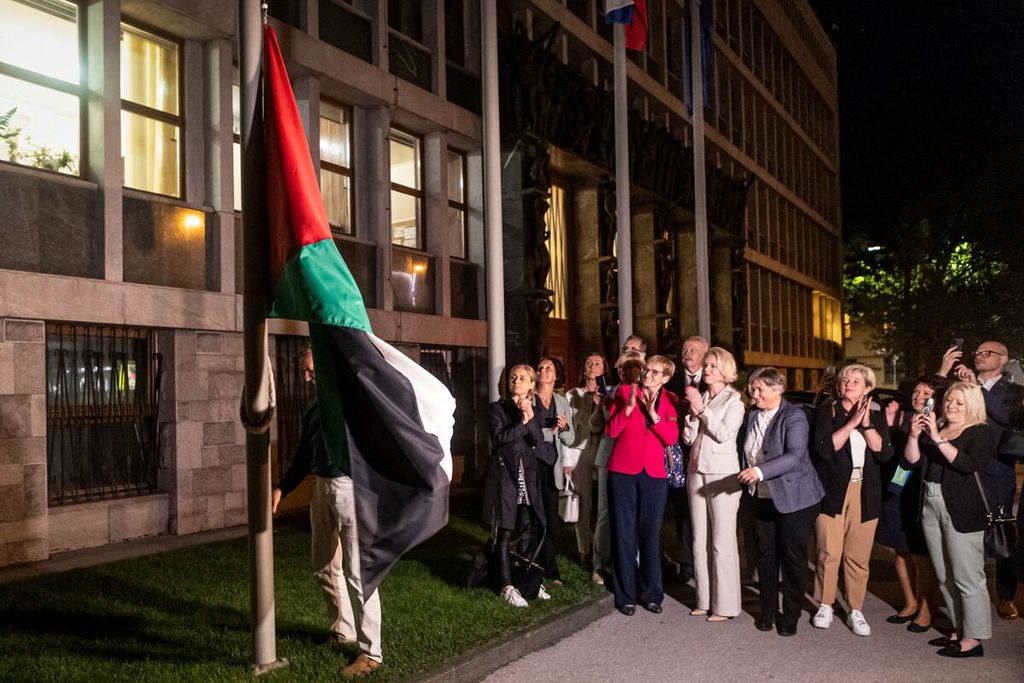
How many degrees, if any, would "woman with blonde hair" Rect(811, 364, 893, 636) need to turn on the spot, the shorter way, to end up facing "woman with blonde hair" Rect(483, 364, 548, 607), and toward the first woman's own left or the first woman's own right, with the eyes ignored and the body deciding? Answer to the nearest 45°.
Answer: approximately 90° to the first woman's own right

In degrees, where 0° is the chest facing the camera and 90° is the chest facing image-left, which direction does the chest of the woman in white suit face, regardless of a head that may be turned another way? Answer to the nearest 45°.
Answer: approximately 45°

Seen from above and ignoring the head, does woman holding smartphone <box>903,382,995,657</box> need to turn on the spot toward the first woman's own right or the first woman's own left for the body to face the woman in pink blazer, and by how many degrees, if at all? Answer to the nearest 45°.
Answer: approximately 45° to the first woman's own right

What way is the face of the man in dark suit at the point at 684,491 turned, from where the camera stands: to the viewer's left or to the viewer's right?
to the viewer's left

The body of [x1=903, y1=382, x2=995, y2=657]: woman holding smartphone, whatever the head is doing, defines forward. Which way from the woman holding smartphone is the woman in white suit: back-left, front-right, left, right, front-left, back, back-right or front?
front-right

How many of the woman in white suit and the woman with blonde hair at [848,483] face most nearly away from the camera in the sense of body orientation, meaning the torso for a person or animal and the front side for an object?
0

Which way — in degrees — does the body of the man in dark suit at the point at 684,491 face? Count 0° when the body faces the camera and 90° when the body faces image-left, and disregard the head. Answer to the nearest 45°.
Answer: approximately 45°

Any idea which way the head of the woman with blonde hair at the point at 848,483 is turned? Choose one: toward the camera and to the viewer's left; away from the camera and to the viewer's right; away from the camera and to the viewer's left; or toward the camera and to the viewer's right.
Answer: toward the camera and to the viewer's left

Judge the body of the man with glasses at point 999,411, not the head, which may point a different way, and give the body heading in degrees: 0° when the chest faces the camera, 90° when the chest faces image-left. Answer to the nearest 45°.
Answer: approximately 45°
